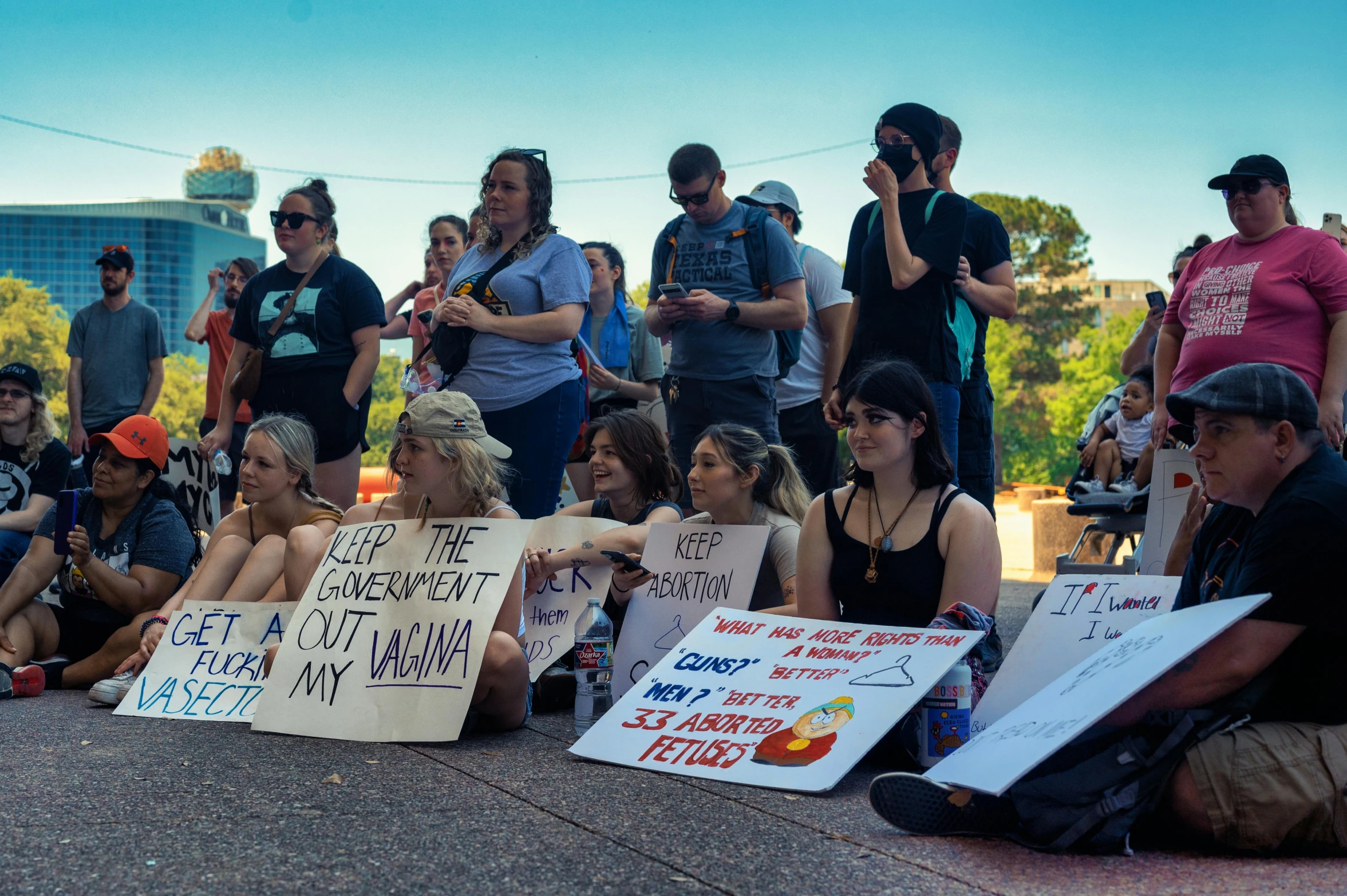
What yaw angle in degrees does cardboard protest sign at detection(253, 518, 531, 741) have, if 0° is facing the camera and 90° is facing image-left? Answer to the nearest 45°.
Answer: approximately 0°

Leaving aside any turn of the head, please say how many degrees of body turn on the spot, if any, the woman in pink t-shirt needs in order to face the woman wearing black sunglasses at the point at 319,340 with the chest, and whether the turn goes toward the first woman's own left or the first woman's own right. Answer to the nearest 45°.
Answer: approximately 45° to the first woman's own right

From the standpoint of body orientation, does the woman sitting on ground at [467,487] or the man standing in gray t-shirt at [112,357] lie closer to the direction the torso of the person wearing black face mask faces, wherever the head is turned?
the woman sitting on ground

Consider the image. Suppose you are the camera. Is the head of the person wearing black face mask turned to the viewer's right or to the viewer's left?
to the viewer's left
